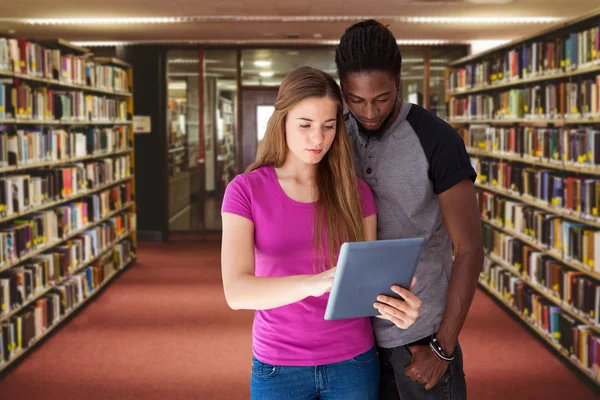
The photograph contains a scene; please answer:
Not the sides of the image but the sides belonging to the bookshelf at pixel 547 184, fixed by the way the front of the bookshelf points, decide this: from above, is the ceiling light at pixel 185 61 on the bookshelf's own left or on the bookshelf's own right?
on the bookshelf's own right

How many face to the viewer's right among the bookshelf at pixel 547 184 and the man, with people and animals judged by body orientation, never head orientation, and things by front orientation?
0

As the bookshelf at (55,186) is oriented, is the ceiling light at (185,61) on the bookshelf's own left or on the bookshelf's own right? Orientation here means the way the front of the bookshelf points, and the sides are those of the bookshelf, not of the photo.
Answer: on the bookshelf's own left

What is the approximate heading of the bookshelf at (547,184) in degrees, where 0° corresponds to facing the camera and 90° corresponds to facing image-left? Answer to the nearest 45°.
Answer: approximately 45°

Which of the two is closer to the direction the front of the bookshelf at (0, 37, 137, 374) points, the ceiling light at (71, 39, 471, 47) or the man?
the man

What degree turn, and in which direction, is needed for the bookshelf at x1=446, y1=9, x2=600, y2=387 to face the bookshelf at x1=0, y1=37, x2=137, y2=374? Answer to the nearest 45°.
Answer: approximately 45° to its right

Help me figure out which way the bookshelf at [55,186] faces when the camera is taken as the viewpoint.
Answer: facing the viewer and to the right of the viewer

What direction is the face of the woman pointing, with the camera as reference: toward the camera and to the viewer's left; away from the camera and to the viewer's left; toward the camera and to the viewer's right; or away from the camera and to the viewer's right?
toward the camera and to the viewer's right

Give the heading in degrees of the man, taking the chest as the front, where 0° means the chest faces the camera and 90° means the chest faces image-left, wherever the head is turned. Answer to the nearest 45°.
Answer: approximately 45°

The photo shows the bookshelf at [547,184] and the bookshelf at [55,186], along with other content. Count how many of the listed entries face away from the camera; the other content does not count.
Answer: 0

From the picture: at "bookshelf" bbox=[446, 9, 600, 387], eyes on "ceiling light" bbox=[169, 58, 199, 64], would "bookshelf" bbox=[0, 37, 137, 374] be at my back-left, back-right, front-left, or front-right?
front-left

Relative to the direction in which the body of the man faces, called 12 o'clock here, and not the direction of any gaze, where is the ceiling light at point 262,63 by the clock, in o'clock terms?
The ceiling light is roughly at 4 o'clock from the man.

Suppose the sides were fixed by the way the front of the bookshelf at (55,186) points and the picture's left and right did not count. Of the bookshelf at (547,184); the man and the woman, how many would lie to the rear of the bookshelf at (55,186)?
0

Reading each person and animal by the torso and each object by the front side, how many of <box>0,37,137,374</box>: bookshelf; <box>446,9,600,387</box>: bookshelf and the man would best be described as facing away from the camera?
0

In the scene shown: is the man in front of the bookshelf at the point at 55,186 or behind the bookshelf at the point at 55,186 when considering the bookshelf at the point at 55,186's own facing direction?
in front

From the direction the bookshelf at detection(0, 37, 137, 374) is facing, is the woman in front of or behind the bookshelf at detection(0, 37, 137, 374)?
in front

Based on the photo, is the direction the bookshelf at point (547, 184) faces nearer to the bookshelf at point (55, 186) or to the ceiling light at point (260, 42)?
the bookshelf
